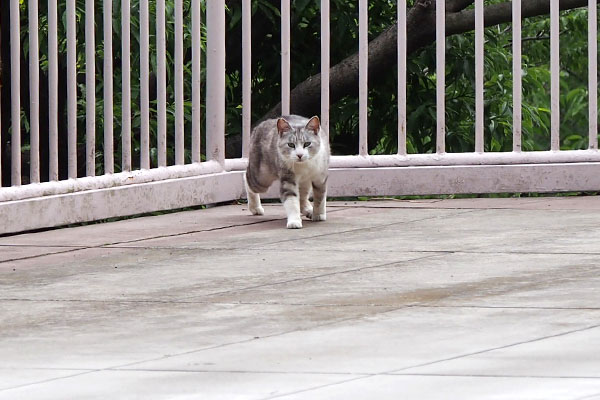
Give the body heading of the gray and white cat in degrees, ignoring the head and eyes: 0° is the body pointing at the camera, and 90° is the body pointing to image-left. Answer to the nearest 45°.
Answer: approximately 315°

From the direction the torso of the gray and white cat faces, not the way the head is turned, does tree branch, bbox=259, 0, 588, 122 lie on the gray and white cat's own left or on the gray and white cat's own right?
on the gray and white cat's own left
